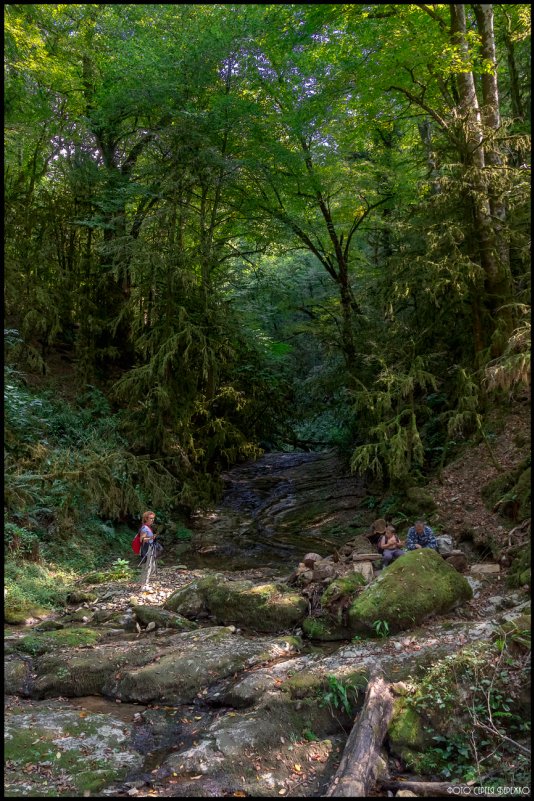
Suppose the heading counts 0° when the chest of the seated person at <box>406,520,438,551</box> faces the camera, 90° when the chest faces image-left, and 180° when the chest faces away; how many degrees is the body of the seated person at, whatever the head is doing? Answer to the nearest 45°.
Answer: approximately 0°

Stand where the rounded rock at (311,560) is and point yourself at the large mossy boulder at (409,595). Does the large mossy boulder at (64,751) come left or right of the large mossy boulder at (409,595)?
right

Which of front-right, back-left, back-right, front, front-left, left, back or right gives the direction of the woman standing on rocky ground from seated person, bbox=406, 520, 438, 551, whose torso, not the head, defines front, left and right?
right

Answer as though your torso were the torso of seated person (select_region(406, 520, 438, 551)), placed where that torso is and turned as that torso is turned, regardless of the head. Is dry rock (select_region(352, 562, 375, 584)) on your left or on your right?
on your right

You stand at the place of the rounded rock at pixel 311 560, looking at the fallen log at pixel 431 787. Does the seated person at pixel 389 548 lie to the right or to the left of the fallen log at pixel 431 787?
left

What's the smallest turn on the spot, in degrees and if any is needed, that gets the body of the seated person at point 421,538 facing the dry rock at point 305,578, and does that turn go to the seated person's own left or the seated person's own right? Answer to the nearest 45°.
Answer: approximately 90° to the seated person's own right

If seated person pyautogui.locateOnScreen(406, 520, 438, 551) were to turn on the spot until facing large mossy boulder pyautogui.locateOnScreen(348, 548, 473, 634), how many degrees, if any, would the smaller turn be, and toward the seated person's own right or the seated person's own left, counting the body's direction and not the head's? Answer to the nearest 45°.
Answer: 0° — they already face it

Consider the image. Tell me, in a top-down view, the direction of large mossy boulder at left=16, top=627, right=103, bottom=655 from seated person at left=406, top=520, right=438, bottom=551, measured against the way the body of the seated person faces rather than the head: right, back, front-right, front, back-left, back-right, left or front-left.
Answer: front-right

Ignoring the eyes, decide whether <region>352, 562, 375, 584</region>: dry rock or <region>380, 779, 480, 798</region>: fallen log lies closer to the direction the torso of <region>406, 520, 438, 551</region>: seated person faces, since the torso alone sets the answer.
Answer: the fallen log
